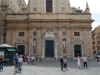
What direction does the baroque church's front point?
toward the camera
